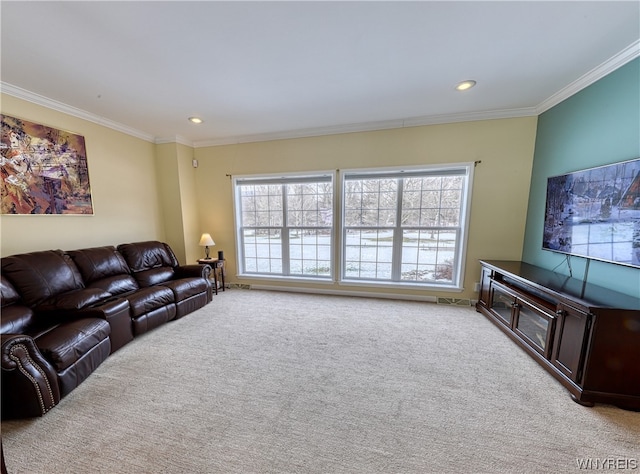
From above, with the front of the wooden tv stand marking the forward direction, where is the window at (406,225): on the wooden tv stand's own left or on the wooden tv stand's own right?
on the wooden tv stand's own right

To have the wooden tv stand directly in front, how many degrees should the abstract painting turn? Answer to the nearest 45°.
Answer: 0° — it already faces it

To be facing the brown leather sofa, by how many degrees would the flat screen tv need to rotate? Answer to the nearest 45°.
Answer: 0° — it already faces it

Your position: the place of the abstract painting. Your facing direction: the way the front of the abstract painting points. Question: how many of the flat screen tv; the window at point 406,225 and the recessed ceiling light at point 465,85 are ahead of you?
3

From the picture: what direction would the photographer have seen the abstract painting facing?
facing the viewer and to the right of the viewer

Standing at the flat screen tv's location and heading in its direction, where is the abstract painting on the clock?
The abstract painting is roughly at 12 o'clock from the flat screen tv.

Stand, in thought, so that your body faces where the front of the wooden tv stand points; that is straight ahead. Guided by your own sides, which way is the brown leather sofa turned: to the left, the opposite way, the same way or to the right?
the opposite way

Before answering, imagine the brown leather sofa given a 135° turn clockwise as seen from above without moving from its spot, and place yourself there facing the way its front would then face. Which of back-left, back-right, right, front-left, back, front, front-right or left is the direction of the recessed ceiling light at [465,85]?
back-left

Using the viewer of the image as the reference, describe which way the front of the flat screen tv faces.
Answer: facing the viewer and to the left of the viewer

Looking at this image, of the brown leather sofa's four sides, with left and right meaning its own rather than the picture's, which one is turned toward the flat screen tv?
front

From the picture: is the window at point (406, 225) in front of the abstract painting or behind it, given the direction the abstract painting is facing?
in front

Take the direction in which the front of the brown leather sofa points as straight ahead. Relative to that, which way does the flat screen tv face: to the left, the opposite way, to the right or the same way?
the opposite way

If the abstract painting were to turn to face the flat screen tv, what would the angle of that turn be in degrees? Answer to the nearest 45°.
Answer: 0° — it already faces it

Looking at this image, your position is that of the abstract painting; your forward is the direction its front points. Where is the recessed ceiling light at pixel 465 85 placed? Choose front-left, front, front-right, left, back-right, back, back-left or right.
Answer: front

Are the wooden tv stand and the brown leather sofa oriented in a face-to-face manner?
yes

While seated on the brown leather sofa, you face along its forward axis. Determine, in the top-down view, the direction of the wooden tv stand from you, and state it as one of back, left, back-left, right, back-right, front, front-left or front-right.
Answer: front

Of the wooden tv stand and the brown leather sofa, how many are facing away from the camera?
0
